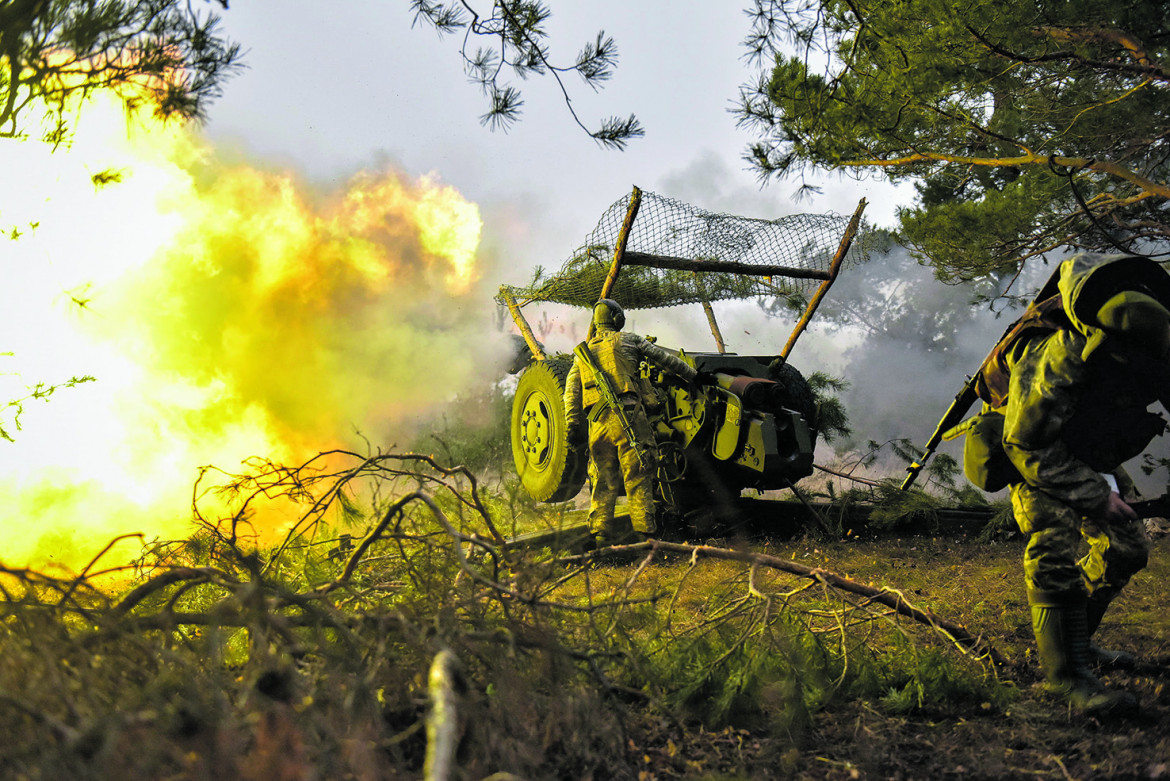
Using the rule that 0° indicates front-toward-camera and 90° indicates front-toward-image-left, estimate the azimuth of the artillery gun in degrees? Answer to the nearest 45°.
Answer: approximately 135°

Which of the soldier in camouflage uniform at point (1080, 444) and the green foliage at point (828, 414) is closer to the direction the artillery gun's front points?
the green foliage

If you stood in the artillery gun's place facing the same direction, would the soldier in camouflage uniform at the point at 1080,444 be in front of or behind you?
behind

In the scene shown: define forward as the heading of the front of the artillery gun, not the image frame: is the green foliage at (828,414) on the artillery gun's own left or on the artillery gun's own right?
on the artillery gun's own right

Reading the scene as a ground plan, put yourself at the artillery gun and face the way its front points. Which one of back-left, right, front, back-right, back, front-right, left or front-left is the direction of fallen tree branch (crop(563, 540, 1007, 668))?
back-left
